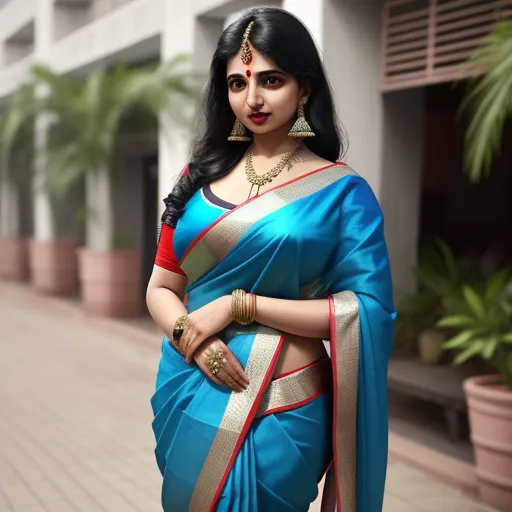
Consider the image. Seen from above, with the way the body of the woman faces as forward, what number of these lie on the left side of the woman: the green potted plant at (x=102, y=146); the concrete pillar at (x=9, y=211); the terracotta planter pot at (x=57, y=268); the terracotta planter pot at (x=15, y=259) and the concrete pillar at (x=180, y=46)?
0

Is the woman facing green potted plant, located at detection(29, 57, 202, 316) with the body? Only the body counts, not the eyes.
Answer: no

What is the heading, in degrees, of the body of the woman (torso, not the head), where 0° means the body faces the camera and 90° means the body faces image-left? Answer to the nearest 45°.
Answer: approximately 45°

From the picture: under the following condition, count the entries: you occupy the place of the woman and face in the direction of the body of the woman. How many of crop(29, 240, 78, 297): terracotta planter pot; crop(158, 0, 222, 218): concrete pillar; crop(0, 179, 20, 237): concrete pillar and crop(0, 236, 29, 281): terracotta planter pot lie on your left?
0

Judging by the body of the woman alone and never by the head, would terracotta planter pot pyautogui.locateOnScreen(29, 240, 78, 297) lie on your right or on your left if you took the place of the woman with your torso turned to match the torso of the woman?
on your right

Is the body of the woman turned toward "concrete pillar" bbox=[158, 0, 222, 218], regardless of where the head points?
no

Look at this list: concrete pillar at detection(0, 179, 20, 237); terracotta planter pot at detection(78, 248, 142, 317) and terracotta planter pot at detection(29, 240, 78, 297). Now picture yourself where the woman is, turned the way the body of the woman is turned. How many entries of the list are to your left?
0

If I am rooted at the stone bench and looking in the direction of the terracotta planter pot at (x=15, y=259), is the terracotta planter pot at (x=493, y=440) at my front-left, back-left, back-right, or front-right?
back-left

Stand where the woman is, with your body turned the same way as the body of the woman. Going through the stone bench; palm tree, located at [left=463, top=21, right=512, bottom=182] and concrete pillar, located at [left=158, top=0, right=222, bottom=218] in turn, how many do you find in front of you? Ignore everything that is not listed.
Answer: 0

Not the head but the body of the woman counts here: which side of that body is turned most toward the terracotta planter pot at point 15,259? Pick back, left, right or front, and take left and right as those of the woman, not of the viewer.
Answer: right

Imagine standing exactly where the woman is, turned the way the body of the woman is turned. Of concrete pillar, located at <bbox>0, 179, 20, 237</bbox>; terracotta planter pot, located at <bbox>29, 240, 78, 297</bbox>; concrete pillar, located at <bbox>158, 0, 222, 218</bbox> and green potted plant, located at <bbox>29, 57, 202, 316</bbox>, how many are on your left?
0

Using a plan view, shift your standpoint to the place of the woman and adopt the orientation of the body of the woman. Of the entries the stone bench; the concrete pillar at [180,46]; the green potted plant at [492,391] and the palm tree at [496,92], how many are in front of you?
0
